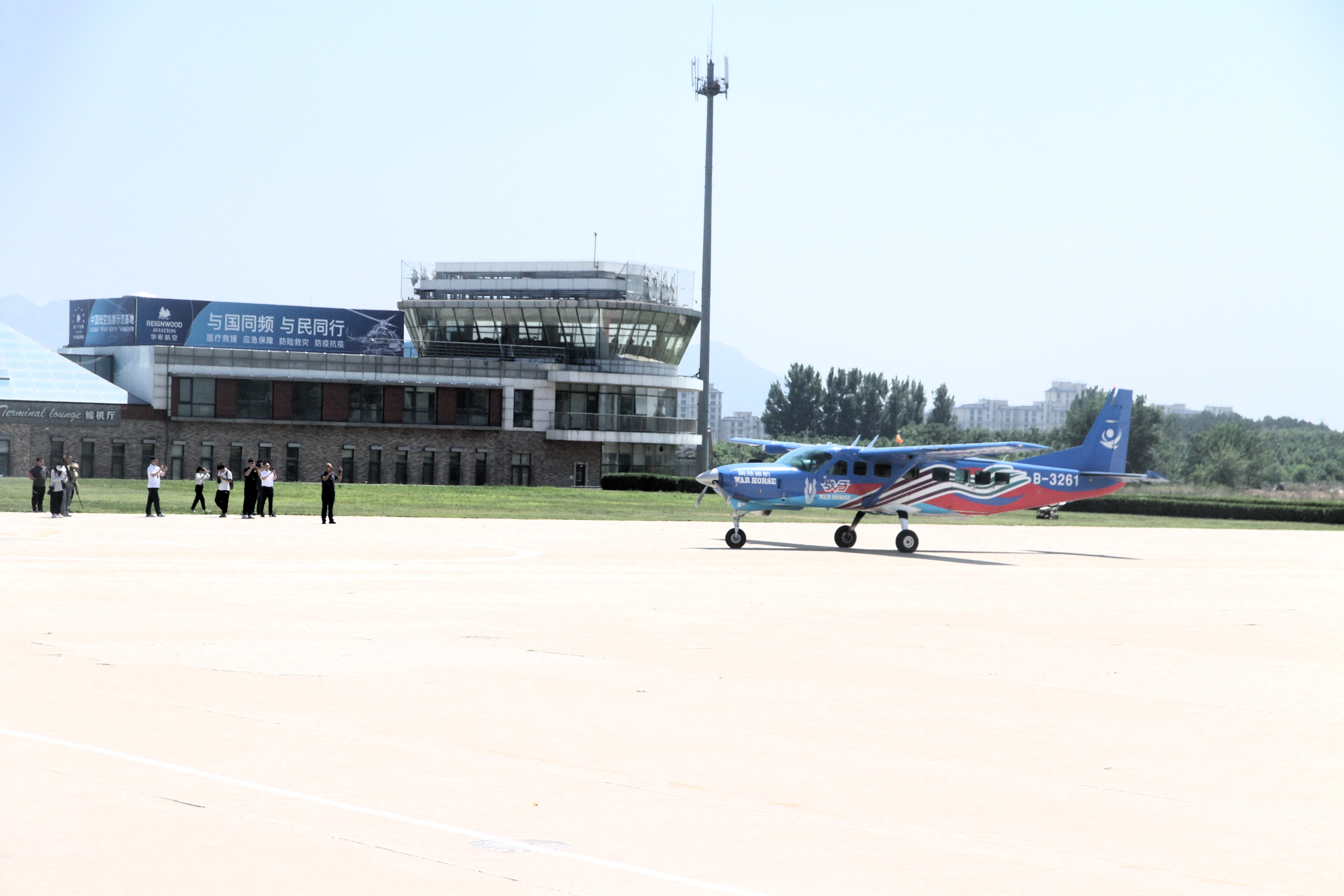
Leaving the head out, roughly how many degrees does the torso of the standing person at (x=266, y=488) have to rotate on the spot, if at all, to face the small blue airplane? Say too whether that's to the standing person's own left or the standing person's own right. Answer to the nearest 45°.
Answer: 0° — they already face it

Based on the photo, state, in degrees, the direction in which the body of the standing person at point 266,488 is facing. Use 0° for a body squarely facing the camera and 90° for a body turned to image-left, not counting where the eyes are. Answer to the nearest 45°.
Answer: approximately 315°

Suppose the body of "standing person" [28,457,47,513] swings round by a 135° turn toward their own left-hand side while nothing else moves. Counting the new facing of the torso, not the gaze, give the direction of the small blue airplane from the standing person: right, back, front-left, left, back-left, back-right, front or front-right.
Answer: back-right

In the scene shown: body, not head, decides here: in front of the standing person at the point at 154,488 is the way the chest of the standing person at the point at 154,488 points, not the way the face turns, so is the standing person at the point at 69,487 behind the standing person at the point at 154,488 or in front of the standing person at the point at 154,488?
behind

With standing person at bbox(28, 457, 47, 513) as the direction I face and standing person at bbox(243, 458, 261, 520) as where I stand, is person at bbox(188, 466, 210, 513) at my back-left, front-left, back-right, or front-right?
front-right

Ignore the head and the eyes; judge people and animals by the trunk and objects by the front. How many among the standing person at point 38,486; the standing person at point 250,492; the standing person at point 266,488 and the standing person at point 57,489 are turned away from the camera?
0

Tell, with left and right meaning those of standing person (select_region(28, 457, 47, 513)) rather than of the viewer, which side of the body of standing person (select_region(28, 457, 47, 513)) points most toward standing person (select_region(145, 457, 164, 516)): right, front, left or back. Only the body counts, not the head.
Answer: front

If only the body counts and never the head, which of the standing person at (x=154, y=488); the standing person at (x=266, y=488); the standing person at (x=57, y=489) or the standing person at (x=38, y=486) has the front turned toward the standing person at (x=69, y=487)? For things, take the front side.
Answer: the standing person at (x=38, y=486)

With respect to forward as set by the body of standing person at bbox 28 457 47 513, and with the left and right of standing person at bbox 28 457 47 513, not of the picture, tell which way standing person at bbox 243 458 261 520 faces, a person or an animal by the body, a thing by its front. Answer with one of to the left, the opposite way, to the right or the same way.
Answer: the same way

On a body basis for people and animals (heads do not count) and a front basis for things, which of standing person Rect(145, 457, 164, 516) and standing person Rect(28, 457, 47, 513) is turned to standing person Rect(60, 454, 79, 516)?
standing person Rect(28, 457, 47, 513)

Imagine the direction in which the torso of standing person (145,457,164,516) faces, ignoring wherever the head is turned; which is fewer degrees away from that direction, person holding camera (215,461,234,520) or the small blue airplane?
the small blue airplane

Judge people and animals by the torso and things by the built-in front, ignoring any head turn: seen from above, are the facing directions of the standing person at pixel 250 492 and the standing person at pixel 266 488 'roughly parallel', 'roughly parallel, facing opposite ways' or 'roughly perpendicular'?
roughly parallel

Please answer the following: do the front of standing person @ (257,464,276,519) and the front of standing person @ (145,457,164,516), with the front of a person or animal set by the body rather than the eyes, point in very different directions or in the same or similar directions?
same or similar directions

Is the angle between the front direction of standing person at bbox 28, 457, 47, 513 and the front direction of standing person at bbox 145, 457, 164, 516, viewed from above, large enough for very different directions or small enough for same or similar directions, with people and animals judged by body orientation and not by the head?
same or similar directions

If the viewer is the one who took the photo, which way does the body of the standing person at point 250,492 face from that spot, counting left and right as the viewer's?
facing the viewer and to the right of the viewer
